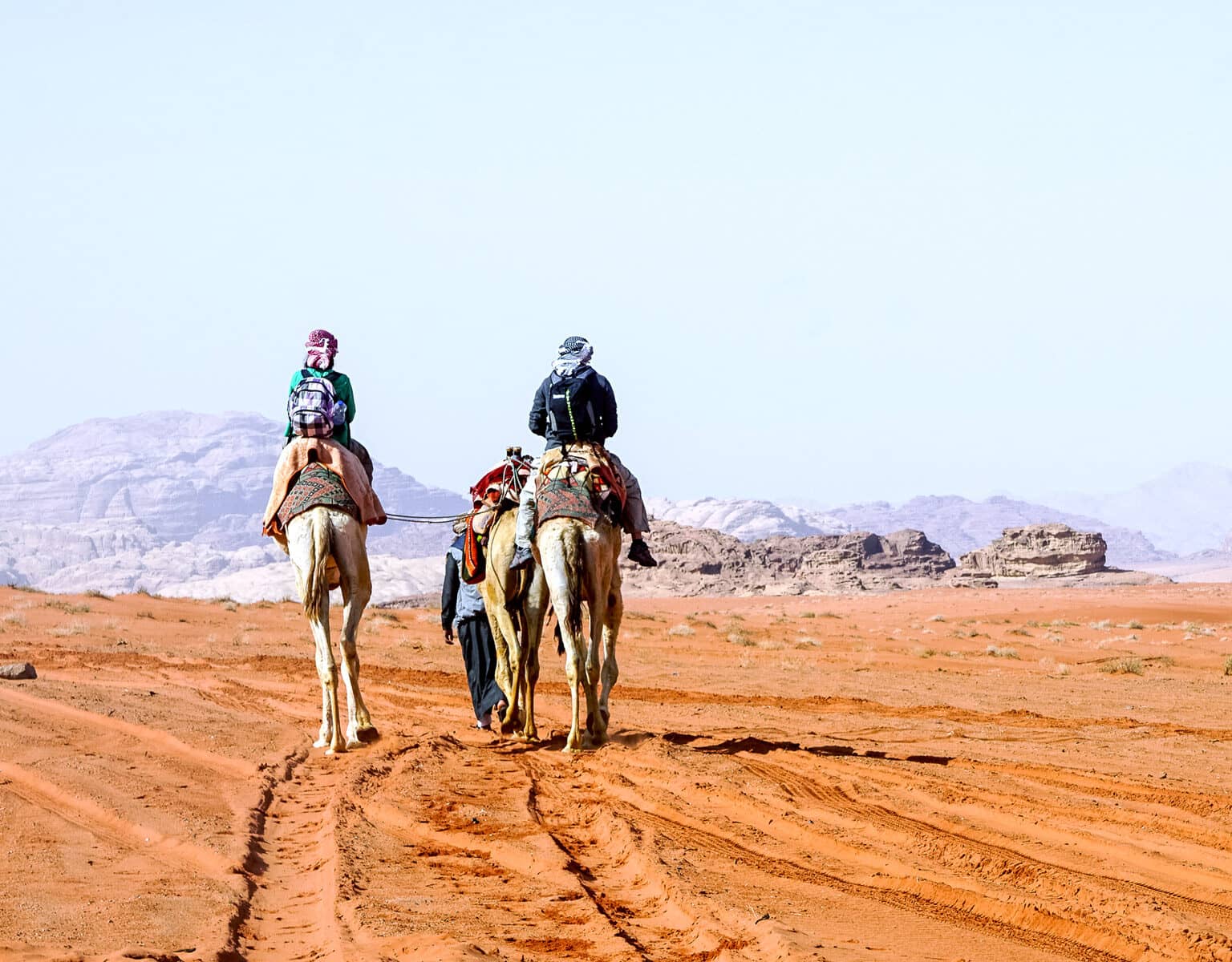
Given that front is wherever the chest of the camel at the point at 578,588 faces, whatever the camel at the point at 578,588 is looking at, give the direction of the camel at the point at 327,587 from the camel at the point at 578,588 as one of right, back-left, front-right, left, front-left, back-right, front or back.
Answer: left

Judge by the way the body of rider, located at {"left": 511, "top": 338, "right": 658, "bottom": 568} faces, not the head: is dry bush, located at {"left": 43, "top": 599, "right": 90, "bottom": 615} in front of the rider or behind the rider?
in front

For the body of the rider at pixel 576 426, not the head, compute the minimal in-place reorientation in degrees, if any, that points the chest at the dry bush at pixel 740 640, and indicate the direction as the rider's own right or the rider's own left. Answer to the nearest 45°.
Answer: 0° — they already face it

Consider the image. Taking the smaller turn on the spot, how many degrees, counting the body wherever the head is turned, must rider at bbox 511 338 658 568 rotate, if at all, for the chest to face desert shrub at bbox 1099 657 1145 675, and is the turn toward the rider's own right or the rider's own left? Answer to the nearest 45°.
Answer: approximately 45° to the rider's own right

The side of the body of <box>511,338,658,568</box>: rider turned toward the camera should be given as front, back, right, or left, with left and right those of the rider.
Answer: back

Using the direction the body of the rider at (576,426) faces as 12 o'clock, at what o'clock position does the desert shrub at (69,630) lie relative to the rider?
The desert shrub is roughly at 11 o'clock from the rider.

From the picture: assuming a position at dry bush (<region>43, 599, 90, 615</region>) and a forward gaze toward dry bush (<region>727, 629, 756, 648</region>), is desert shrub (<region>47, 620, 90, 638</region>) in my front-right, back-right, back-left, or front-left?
front-right

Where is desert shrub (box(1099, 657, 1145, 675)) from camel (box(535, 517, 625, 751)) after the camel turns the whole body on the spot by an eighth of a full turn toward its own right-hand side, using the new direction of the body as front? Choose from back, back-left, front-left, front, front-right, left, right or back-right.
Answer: front

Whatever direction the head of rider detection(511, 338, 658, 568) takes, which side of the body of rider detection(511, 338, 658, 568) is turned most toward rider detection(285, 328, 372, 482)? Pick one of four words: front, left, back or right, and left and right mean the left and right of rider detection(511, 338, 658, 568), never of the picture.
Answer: left

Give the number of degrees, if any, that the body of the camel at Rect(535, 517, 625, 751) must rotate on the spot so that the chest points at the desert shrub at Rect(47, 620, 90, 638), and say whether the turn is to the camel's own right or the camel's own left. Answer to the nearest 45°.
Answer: approximately 45° to the camel's own left

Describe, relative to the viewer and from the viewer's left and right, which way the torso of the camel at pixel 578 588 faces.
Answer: facing away from the viewer

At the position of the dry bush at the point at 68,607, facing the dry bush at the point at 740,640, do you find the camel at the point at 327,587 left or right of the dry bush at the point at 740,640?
right

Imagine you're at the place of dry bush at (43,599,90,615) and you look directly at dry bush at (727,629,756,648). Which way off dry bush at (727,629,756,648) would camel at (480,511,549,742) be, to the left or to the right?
right
